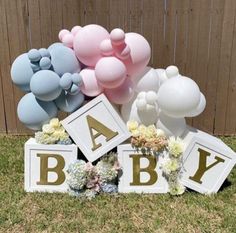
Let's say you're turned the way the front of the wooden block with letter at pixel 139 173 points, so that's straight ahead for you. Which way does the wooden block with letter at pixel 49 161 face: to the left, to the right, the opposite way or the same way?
the same way

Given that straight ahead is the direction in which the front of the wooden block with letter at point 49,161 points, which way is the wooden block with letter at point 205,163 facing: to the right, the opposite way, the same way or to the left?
the same way

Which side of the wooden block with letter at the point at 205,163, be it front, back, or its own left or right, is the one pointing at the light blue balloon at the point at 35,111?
right

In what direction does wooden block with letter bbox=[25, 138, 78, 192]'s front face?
toward the camera

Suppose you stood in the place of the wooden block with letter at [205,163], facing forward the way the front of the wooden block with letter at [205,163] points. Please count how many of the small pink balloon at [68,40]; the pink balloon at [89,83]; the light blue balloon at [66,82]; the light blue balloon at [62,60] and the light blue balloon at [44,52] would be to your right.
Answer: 5

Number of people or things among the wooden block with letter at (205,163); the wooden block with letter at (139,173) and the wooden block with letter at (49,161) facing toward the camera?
3

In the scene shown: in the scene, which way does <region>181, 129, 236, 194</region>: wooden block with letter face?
toward the camera

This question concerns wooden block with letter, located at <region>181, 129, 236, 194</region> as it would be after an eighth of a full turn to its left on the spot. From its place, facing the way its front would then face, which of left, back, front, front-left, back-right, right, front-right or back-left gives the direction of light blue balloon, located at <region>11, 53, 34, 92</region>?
back-right

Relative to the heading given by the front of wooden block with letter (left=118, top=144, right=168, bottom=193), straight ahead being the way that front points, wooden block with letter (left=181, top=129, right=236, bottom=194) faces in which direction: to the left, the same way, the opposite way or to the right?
the same way

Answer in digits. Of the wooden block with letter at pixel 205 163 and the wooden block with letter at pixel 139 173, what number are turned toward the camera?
2

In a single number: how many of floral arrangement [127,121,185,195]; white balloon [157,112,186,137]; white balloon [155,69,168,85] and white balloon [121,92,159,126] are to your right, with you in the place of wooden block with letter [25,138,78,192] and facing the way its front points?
0

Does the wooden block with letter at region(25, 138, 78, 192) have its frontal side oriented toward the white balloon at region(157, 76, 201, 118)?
no

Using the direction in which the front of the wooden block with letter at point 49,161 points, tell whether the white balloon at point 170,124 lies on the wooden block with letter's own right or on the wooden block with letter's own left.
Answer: on the wooden block with letter's own left

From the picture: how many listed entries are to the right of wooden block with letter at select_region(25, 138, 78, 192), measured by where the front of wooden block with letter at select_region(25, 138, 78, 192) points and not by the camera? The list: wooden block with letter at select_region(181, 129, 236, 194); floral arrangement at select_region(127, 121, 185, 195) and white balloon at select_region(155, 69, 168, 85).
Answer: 0

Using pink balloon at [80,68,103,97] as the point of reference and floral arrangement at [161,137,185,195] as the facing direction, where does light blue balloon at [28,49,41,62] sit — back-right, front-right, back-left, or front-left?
back-right
